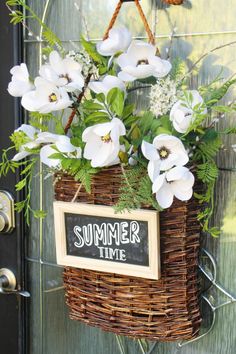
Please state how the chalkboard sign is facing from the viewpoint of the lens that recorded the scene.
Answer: facing the viewer and to the left of the viewer
